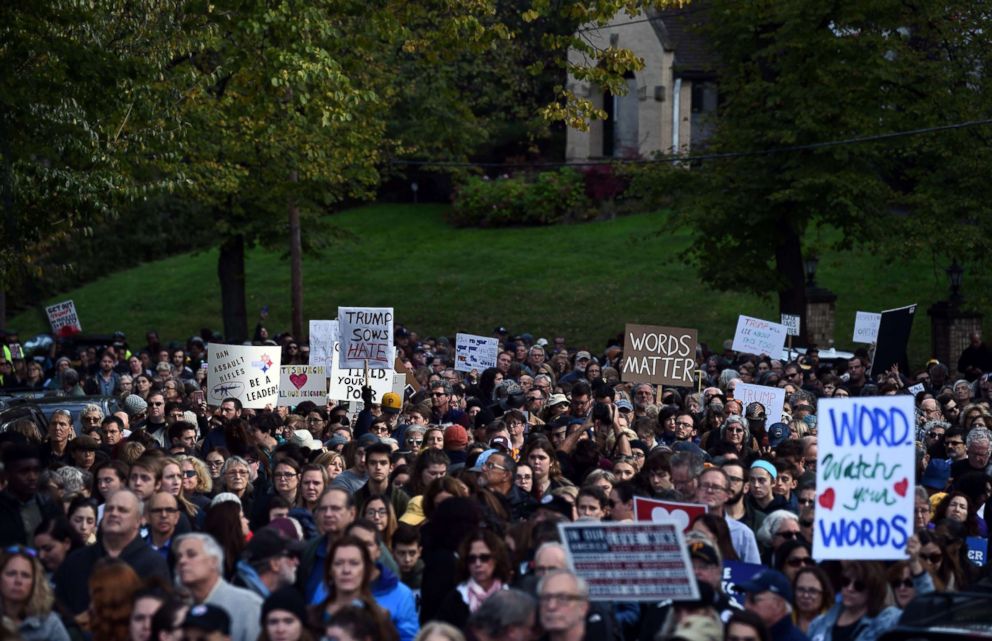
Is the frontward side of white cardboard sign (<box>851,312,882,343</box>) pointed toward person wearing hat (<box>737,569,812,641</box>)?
yes

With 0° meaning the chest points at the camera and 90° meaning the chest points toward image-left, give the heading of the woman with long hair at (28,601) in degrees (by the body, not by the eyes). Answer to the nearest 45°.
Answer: approximately 0°

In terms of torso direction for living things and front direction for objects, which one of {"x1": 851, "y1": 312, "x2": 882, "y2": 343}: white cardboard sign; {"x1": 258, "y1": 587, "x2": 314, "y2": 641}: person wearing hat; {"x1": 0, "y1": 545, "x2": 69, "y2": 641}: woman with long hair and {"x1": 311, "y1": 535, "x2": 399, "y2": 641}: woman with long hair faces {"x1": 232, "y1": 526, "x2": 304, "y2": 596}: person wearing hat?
the white cardboard sign

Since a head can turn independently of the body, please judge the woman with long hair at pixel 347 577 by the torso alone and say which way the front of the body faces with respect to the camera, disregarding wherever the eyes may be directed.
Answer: toward the camera

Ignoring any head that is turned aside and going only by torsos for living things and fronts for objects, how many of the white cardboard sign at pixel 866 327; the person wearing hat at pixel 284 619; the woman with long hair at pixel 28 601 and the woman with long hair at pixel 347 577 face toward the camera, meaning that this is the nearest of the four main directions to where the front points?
4

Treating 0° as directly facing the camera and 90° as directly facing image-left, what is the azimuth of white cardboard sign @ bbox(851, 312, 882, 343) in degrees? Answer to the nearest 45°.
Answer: approximately 0°

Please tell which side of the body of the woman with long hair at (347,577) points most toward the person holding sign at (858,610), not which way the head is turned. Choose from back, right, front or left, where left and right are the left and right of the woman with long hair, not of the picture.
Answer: left

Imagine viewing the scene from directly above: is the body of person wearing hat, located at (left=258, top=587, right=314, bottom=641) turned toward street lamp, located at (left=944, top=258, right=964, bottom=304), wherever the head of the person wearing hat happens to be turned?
no

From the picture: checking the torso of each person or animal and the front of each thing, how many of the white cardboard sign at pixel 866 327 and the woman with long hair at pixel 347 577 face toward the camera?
2

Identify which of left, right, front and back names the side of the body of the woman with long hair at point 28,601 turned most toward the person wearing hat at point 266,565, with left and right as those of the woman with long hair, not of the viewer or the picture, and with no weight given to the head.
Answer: left

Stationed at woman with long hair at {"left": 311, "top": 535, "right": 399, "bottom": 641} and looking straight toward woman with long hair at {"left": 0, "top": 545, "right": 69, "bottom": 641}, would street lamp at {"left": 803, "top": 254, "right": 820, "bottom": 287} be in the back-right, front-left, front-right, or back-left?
back-right

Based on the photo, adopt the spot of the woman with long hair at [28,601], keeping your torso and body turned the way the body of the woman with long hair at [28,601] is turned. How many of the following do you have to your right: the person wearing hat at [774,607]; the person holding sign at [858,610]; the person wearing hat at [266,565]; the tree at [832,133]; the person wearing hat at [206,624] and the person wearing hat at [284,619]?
0

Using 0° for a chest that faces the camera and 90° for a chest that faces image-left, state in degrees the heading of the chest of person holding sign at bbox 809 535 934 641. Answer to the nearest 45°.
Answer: approximately 45°

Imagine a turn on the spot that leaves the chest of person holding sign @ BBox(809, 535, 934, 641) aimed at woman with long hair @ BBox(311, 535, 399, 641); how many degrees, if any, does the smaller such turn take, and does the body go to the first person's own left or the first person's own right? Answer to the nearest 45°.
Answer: approximately 45° to the first person's own right

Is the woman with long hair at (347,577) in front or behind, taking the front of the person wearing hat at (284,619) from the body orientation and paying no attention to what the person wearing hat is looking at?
behind

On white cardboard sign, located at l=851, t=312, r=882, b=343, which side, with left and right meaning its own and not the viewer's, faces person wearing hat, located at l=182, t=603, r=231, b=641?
front

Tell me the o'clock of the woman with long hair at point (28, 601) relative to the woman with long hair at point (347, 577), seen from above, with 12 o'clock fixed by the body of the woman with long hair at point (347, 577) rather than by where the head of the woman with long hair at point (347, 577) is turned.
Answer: the woman with long hair at point (28, 601) is roughly at 3 o'clock from the woman with long hair at point (347, 577).
